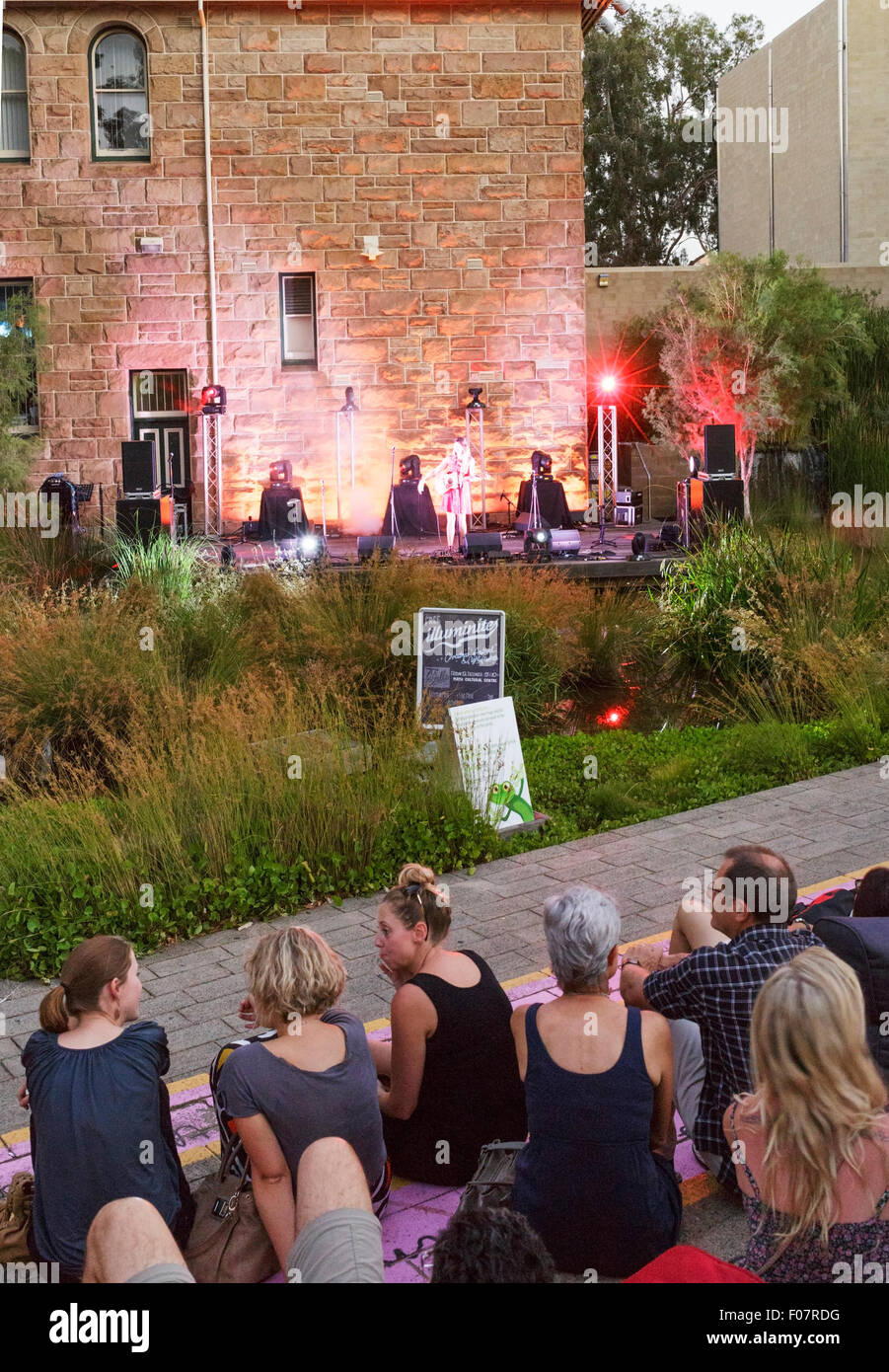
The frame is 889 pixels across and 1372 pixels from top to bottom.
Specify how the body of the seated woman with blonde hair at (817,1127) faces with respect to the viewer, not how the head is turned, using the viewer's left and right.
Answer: facing away from the viewer

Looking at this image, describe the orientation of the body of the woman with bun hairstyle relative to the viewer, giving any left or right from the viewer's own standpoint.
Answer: facing away from the viewer and to the left of the viewer

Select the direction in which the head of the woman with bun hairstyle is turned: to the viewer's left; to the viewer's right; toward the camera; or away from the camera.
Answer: to the viewer's left

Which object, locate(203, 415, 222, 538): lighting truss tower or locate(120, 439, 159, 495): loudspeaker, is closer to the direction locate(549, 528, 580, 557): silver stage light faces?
the lighting truss tower

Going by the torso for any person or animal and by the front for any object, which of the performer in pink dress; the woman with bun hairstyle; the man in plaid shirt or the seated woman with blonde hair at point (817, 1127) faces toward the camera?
the performer in pink dress

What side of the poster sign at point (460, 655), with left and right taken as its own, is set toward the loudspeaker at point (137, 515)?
back

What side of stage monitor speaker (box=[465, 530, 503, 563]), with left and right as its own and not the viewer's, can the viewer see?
back

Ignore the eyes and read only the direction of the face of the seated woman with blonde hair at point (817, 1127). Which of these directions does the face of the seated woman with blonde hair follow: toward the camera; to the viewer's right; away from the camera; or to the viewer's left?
away from the camera

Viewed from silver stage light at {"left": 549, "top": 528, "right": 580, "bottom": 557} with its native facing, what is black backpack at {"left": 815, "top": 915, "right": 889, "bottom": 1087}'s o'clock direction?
The black backpack is roughly at 6 o'clock from the silver stage light.

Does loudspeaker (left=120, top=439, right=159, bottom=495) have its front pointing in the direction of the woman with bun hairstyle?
yes

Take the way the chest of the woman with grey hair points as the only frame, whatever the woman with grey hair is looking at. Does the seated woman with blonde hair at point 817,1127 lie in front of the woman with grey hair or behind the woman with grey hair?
behind

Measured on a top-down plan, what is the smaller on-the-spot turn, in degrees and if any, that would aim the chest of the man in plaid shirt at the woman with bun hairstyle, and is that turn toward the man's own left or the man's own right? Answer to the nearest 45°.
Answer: approximately 45° to the man's own left

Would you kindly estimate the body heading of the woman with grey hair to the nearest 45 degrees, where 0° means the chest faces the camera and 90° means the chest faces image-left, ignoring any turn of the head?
approximately 180°
